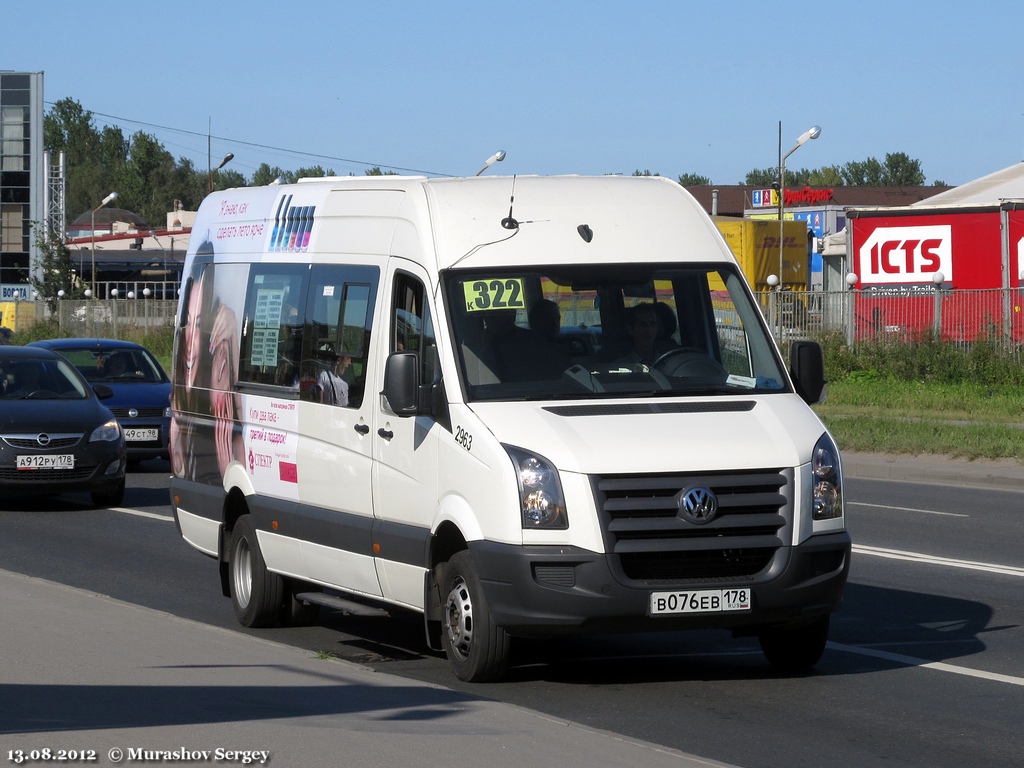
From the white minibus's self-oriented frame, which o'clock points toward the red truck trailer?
The red truck trailer is roughly at 8 o'clock from the white minibus.

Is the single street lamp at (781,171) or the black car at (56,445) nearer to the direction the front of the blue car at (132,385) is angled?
the black car

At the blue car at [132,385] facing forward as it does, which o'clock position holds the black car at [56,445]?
the black car at [56,445] is roughly at 2 o'clock from the blue car at [132,385].

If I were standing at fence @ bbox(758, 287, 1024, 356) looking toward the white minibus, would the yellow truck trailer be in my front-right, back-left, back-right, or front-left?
back-right

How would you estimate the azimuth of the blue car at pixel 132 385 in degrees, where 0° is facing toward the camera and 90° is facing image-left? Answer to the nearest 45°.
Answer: approximately 315°

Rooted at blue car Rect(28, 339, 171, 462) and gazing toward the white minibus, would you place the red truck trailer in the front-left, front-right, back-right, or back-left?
back-left
